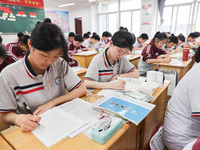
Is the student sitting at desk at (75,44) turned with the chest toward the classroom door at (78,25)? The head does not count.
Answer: no

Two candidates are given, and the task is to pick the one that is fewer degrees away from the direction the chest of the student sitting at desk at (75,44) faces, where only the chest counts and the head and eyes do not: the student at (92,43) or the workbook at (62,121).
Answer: the workbook

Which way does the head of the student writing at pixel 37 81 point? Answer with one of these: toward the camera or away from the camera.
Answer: toward the camera

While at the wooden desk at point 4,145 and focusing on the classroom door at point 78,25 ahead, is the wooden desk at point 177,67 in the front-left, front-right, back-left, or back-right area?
front-right

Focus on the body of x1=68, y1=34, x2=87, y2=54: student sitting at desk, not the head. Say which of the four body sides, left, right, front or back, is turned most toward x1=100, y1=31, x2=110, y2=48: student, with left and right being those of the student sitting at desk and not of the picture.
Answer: left

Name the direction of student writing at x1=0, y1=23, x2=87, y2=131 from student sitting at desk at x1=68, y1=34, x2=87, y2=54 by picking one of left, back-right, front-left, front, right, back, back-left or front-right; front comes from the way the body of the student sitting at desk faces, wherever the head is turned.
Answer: front-right

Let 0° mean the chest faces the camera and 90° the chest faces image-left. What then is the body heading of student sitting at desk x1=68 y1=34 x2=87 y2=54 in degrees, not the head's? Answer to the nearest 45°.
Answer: approximately 315°

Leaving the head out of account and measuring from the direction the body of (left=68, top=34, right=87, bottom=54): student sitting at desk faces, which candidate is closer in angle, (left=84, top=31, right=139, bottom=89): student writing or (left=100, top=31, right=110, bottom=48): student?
the student writing

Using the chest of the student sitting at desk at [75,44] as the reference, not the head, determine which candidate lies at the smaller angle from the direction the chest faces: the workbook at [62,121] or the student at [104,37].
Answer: the workbook

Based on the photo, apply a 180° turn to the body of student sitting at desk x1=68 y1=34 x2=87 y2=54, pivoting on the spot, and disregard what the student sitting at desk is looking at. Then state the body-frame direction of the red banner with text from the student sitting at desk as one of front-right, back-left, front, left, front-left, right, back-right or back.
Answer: front

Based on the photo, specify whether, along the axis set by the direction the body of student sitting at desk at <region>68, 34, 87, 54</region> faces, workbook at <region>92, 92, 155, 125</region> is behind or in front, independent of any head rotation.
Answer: in front

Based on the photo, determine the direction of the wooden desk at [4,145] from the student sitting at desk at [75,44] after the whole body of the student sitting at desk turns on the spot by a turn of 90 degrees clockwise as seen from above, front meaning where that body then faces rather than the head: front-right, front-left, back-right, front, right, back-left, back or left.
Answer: front-left
